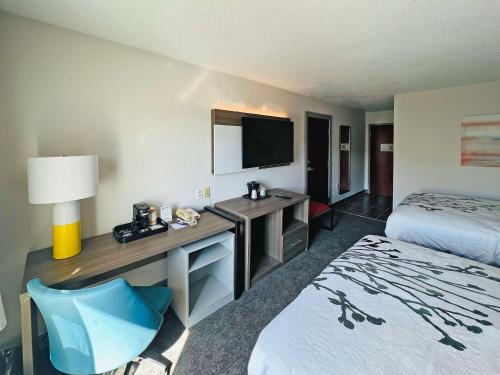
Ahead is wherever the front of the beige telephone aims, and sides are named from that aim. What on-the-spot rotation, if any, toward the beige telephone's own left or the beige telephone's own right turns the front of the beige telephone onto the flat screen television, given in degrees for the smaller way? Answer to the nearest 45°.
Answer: approximately 90° to the beige telephone's own left

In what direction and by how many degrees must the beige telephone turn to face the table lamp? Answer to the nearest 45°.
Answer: approximately 90° to its right

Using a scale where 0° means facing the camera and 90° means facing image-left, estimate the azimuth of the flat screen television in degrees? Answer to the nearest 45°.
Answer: approximately 315°

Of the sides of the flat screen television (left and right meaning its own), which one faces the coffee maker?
right

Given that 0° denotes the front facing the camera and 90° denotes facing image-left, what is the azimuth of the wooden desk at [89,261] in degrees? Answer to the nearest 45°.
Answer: approximately 315°

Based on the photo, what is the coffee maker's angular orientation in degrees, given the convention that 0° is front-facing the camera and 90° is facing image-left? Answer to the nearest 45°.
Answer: approximately 315°
